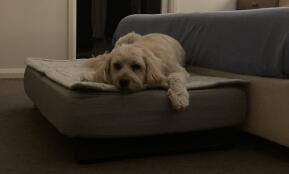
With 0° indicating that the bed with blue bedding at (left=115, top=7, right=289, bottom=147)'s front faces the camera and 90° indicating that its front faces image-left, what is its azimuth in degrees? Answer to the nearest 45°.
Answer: approximately 45°
